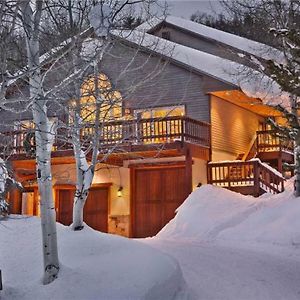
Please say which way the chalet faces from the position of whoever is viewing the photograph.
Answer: facing the viewer and to the left of the viewer
